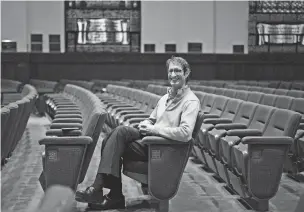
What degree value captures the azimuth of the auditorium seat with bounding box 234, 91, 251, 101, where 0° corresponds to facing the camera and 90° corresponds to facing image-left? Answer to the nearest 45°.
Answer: approximately 45°

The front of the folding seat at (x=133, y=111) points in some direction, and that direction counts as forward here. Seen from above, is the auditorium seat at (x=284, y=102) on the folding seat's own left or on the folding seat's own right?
on the folding seat's own left

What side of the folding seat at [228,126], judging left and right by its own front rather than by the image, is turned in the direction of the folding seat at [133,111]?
right

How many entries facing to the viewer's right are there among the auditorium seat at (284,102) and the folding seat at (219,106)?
0

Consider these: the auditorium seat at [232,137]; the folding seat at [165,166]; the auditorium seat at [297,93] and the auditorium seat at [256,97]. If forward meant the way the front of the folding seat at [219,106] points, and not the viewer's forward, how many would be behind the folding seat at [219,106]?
2

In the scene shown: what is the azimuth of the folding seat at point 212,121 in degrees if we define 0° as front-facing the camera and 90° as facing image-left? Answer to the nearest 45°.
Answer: approximately 45°

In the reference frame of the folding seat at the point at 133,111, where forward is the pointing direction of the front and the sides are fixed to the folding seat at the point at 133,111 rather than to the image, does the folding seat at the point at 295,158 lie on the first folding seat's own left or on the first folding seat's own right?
on the first folding seat's own left

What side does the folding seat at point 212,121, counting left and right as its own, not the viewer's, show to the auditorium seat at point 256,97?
back

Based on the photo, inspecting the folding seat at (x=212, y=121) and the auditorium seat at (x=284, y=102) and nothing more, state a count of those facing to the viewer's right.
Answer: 0

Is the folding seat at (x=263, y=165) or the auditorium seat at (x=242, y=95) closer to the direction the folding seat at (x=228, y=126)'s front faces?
the folding seat
